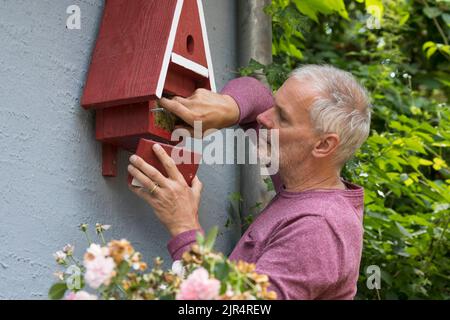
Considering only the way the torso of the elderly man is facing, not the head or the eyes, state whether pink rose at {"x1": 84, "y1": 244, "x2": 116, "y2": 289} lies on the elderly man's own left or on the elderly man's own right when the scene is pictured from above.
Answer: on the elderly man's own left

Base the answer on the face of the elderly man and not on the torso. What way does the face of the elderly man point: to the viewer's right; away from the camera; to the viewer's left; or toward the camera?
to the viewer's left

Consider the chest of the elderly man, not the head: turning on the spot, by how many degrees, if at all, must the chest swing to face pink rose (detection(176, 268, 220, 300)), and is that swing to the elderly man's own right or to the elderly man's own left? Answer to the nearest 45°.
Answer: approximately 90° to the elderly man's own left

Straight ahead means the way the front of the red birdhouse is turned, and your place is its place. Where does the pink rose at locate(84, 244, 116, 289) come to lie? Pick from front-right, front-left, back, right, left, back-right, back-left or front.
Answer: front-right

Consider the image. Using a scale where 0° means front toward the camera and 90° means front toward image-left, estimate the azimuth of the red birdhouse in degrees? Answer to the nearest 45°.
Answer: approximately 315°

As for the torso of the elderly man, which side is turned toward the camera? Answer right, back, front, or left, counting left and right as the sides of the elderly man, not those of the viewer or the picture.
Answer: left
